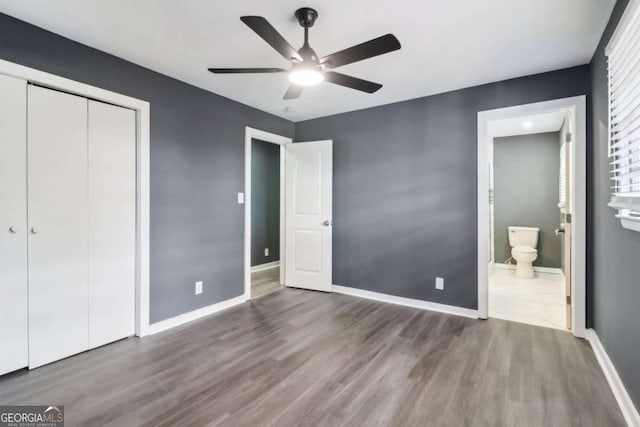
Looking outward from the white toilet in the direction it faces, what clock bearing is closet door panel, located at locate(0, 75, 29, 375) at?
The closet door panel is roughly at 1 o'clock from the white toilet.

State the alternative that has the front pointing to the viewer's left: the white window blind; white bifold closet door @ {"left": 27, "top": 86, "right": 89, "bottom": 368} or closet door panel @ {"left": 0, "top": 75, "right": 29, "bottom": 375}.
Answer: the white window blind

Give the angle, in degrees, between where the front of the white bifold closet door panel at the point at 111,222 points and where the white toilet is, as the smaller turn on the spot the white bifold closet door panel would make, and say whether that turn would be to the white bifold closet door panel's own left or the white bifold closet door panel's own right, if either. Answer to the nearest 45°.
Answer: approximately 45° to the white bifold closet door panel's own left

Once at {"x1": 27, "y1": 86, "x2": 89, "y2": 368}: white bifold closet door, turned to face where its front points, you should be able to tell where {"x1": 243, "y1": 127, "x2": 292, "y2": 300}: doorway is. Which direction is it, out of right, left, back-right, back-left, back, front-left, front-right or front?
left

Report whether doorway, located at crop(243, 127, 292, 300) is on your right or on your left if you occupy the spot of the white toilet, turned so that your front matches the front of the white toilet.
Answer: on your right

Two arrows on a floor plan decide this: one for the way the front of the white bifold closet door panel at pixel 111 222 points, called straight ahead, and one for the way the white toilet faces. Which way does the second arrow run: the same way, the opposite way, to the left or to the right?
to the right

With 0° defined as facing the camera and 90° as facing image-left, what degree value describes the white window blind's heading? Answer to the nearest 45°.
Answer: approximately 90°

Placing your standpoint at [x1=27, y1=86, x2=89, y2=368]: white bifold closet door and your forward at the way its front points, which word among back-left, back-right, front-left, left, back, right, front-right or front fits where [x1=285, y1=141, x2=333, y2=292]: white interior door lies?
front-left

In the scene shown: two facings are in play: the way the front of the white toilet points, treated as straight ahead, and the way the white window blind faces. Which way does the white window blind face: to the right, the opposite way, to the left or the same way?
to the right

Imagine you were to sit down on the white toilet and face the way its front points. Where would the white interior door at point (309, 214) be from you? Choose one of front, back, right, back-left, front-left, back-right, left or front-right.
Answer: front-right
